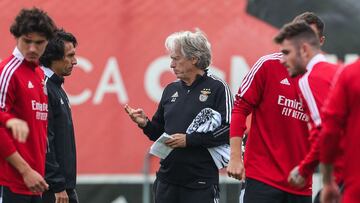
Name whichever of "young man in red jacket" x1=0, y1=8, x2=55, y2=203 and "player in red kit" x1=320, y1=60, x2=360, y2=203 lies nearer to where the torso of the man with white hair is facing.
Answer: the young man in red jacket

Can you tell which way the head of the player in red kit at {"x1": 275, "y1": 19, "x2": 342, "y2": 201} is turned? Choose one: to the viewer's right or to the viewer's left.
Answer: to the viewer's left

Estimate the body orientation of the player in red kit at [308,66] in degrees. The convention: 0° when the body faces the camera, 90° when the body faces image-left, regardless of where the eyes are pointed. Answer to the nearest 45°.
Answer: approximately 90°

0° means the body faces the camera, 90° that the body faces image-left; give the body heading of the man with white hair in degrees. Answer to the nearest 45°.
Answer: approximately 45°
